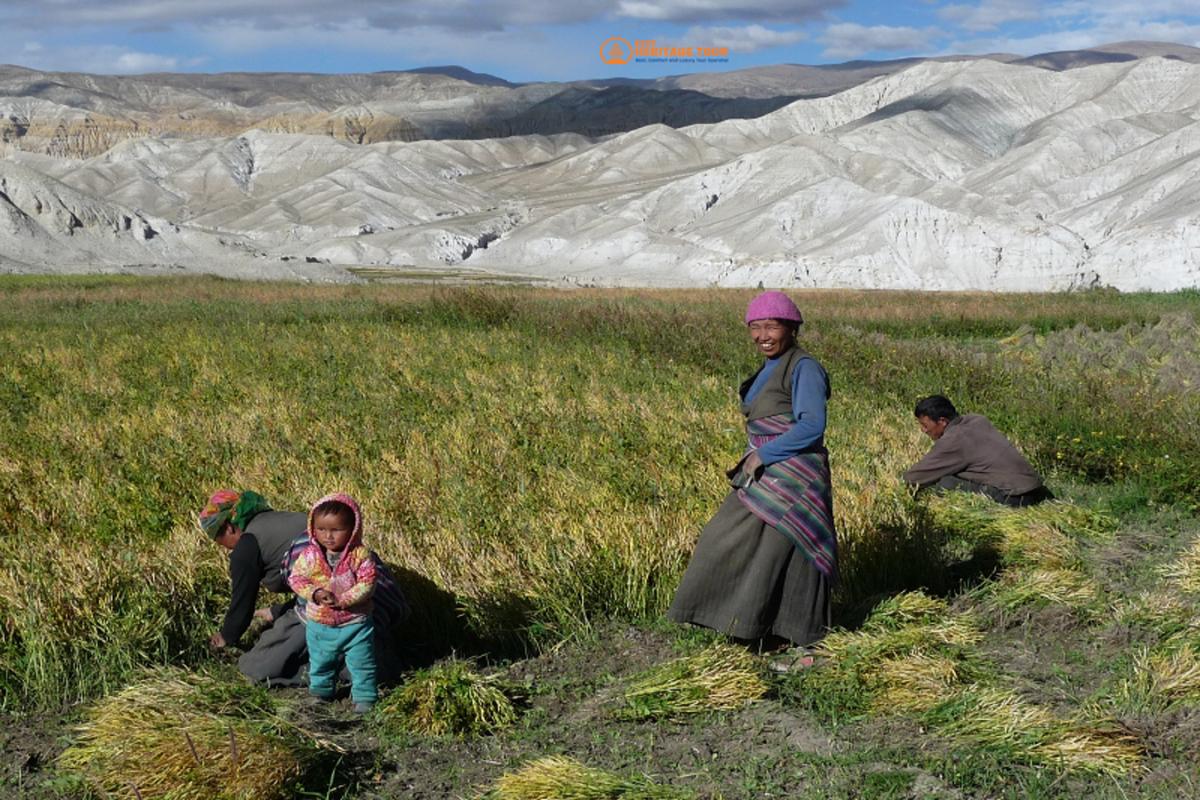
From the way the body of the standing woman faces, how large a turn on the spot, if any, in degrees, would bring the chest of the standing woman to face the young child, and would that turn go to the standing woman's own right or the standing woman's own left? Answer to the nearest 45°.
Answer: approximately 45° to the standing woman's own right

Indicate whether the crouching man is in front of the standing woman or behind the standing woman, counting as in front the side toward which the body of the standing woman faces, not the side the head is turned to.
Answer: behind

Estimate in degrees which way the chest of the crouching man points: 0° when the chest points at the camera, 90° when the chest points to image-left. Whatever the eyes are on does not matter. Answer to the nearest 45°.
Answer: approximately 90°

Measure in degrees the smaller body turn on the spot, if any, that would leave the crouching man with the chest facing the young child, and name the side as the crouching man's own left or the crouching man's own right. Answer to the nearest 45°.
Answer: approximately 45° to the crouching man's own left

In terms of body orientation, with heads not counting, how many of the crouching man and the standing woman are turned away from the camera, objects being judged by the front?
0

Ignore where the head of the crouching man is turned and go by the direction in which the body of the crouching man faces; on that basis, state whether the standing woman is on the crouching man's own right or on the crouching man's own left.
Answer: on the crouching man's own left

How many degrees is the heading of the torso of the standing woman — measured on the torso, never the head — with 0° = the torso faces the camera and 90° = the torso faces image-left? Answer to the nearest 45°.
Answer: approximately 45°
